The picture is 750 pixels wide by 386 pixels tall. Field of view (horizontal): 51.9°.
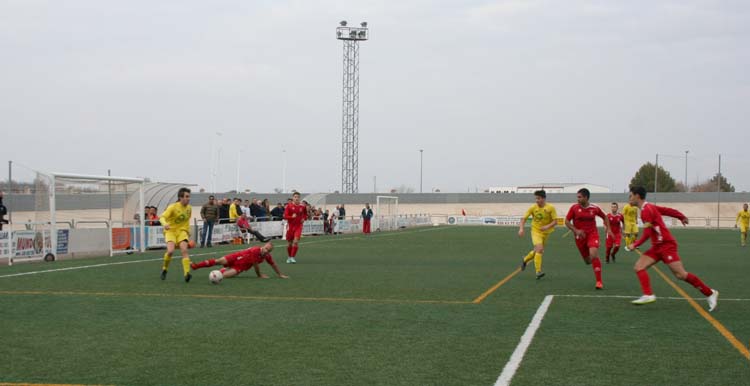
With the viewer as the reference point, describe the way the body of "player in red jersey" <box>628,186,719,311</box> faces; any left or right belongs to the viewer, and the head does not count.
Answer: facing to the left of the viewer

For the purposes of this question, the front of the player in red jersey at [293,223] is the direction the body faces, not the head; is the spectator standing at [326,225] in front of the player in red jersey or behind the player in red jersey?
behind

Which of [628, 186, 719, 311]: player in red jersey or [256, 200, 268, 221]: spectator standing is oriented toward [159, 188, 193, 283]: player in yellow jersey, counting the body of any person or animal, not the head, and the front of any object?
the player in red jersey

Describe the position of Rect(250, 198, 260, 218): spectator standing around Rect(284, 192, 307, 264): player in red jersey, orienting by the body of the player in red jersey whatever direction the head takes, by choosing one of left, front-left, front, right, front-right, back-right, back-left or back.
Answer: back

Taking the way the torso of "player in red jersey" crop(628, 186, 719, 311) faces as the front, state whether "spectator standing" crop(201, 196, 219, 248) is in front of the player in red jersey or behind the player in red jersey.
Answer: in front

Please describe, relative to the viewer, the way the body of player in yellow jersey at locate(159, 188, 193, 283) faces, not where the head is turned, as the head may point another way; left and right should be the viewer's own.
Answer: facing the viewer and to the right of the viewer

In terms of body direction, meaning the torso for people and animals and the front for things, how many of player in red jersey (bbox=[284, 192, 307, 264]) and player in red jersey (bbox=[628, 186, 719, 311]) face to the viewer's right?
0

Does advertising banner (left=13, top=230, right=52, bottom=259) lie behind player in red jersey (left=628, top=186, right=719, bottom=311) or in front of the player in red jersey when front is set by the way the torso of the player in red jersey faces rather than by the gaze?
in front

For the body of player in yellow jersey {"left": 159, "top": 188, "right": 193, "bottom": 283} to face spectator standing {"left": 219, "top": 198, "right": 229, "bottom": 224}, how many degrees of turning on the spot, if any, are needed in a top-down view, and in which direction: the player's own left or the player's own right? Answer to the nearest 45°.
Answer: approximately 135° to the player's own left

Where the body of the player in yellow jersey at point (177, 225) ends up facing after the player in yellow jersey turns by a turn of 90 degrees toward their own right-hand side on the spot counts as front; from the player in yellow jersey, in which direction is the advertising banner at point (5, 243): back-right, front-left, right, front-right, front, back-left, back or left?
right

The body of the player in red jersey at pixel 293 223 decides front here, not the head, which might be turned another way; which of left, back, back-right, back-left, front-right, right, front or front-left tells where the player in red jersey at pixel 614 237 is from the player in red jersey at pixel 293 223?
left

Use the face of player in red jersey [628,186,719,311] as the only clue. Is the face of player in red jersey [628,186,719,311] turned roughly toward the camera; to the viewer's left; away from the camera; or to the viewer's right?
to the viewer's left

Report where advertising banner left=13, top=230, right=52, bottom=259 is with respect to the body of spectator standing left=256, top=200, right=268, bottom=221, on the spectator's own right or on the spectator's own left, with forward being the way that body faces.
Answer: on the spectator's own right
